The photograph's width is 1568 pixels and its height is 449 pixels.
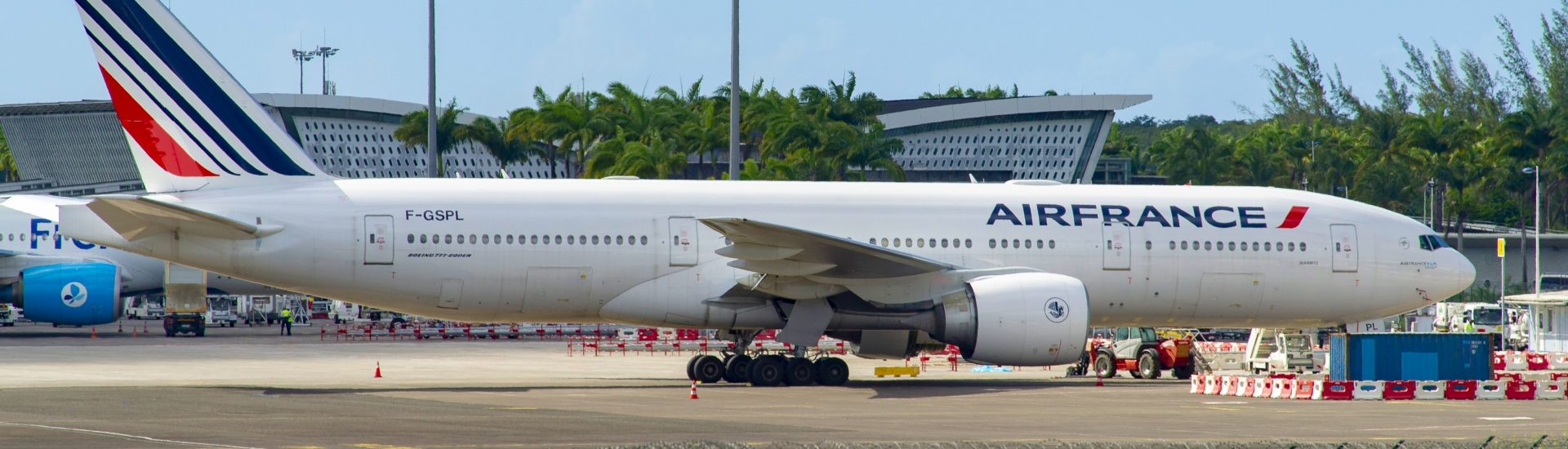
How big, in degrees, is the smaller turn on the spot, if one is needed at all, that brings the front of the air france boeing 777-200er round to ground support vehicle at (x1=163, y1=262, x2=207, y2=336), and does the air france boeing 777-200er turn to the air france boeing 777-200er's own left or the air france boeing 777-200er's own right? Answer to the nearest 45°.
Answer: approximately 135° to the air france boeing 777-200er's own left

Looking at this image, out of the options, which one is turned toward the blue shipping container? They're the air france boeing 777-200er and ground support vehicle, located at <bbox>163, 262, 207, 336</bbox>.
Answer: the air france boeing 777-200er

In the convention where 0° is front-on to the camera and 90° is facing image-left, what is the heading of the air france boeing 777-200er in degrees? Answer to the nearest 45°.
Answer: approximately 270°

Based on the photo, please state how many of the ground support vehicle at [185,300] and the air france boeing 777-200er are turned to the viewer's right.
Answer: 1

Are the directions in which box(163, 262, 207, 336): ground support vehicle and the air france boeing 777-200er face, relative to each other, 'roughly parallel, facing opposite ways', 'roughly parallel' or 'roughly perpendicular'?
roughly perpendicular

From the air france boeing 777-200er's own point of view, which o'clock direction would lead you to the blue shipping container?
The blue shipping container is roughly at 12 o'clock from the air france boeing 777-200er.
